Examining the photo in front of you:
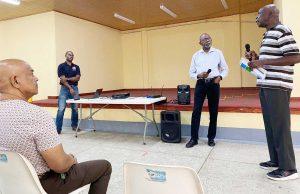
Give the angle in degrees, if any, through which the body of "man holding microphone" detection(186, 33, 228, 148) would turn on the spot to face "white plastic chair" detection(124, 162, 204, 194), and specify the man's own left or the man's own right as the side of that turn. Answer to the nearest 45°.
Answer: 0° — they already face it

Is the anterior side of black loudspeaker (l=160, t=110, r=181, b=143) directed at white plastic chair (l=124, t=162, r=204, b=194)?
yes

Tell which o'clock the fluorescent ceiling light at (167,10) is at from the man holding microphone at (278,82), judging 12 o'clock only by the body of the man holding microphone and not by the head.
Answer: The fluorescent ceiling light is roughly at 2 o'clock from the man holding microphone.

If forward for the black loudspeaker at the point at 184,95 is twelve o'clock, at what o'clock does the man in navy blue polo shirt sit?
The man in navy blue polo shirt is roughly at 3 o'clock from the black loudspeaker.

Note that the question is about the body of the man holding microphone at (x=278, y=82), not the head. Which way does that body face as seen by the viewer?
to the viewer's left

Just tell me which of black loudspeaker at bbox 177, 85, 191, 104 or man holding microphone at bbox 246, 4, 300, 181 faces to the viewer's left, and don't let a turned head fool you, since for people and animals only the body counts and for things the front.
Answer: the man holding microphone

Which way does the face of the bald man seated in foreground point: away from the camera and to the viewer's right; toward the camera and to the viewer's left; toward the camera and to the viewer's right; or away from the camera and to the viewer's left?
away from the camera and to the viewer's right

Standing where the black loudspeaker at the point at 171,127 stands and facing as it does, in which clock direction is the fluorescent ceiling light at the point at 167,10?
The fluorescent ceiling light is roughly at 6 o'clock from the black loudspeaker.

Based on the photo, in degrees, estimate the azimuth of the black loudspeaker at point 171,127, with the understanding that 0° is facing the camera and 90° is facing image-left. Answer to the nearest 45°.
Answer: approximately 0°
